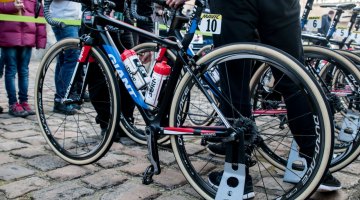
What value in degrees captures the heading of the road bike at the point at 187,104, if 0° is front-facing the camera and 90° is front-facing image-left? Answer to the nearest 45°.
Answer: approximately 135°

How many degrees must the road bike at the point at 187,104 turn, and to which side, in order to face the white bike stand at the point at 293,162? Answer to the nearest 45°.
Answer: approximately 135° to its right
